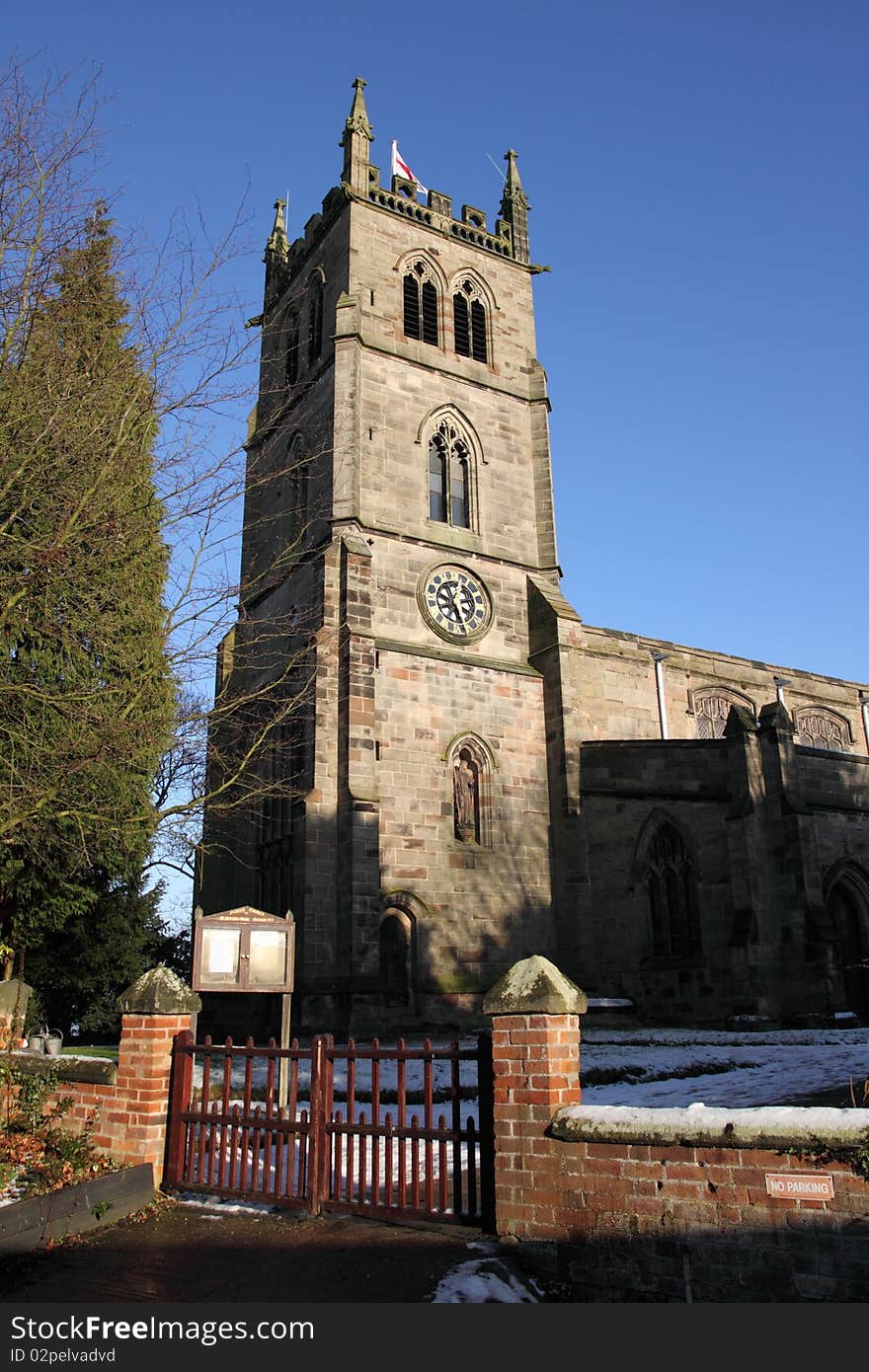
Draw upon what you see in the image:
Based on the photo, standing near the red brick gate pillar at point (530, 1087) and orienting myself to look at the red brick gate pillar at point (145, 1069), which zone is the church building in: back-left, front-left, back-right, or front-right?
front-right

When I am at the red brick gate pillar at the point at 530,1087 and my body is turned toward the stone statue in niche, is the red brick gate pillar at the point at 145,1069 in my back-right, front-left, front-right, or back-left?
front-left

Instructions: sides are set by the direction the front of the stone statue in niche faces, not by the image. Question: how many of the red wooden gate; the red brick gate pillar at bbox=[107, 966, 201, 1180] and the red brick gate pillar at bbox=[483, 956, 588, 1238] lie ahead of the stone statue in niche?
3

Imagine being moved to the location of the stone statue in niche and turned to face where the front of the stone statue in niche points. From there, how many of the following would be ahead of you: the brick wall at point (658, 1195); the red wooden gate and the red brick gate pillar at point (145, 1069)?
3

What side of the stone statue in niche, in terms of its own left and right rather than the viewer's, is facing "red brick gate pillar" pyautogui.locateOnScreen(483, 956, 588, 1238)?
front

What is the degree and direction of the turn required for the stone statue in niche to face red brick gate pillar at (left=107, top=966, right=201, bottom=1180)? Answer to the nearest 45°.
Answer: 0° — it already faces it

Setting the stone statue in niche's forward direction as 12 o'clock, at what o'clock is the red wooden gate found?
The red wooden gate is roughly at 12 o'clock from the stone statue in niche.

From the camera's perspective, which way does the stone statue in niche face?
toward the camera

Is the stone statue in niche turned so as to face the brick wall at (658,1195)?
yes
